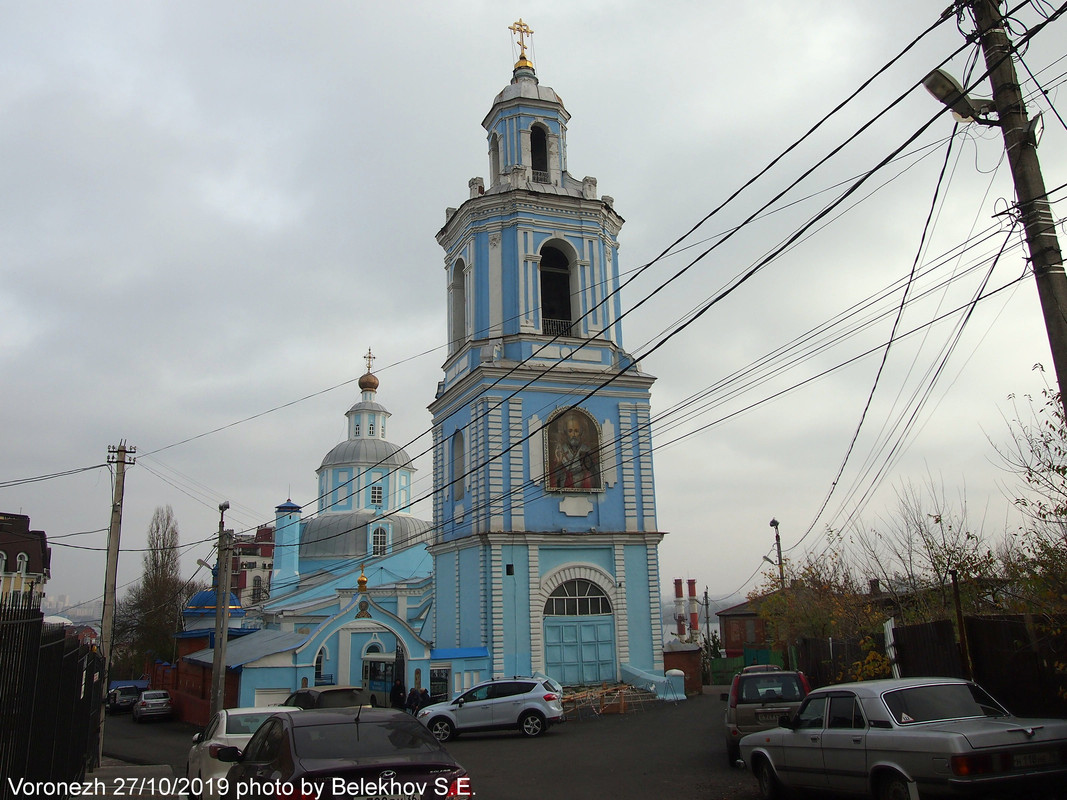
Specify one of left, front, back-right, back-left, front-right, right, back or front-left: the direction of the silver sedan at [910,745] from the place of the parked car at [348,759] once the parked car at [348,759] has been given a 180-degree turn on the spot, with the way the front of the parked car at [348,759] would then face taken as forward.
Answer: front-left

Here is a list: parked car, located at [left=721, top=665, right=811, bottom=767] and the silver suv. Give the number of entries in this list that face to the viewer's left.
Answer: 1

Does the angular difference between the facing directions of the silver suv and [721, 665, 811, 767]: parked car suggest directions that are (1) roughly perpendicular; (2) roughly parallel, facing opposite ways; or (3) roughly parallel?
roughly perpendicular

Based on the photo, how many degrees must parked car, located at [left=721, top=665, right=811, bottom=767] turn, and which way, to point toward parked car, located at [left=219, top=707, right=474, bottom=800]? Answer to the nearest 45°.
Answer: approximately 180°

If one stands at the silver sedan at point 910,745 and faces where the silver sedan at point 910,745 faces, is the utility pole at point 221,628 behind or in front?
in front

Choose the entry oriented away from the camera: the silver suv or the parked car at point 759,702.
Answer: the parked car

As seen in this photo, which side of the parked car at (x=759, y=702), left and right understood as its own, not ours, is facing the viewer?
back

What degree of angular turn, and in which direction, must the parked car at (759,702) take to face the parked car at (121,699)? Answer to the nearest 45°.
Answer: approximately 45° to its left

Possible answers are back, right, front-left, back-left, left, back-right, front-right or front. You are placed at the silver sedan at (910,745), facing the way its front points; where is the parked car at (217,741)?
front-left

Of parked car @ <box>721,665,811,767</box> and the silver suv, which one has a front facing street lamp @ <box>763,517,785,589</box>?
the parked car

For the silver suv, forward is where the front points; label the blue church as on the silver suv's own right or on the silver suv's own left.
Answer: on the silver suv's own right

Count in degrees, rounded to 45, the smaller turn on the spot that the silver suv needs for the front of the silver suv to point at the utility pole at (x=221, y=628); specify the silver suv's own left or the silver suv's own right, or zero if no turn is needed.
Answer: approximately 45° to the silver suv's own right

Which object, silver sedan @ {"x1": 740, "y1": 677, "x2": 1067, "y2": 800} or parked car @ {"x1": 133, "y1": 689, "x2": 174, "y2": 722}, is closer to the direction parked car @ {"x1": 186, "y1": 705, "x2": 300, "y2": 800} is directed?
the parked car

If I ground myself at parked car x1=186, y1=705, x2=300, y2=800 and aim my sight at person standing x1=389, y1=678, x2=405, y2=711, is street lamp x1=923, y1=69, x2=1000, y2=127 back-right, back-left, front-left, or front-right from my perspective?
back-right

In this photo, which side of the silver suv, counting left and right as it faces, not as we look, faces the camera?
left

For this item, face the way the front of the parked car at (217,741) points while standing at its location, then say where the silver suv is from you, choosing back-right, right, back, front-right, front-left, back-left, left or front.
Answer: right
